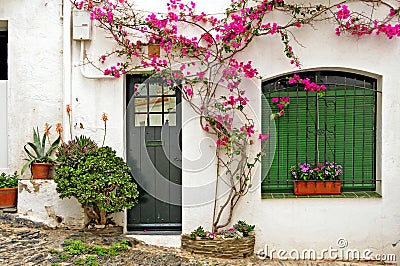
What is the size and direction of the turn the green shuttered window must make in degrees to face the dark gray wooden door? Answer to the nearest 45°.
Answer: approximately 90° to its right

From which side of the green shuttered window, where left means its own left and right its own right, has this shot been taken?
front

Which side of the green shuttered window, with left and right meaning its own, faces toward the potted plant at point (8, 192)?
right

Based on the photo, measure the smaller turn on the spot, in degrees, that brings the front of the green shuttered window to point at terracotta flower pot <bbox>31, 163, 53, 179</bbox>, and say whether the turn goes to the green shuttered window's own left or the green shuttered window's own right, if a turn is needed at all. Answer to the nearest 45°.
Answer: approximately 90° to the green shuttered window's own right

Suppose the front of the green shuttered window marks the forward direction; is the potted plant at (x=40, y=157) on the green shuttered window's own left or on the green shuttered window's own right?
on the green shuttered window's own right
